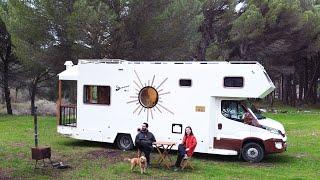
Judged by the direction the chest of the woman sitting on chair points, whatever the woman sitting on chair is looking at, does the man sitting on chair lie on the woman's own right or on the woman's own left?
on the woman's own right

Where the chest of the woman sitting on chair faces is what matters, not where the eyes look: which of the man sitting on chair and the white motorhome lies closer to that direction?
the man sitting on chair

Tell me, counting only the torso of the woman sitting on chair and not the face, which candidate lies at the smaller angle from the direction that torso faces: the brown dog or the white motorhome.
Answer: the brown dog

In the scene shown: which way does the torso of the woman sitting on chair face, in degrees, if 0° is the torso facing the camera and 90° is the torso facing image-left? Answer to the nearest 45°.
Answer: approximately 45°

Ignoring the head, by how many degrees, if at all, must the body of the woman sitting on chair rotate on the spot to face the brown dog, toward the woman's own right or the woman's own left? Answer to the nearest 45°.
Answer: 0° — they already face it

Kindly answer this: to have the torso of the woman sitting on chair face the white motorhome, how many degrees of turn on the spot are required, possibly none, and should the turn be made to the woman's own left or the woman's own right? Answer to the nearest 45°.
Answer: approximately 135° to the woman's own right

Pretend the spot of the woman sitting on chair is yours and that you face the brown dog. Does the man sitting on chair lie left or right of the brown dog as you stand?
right
